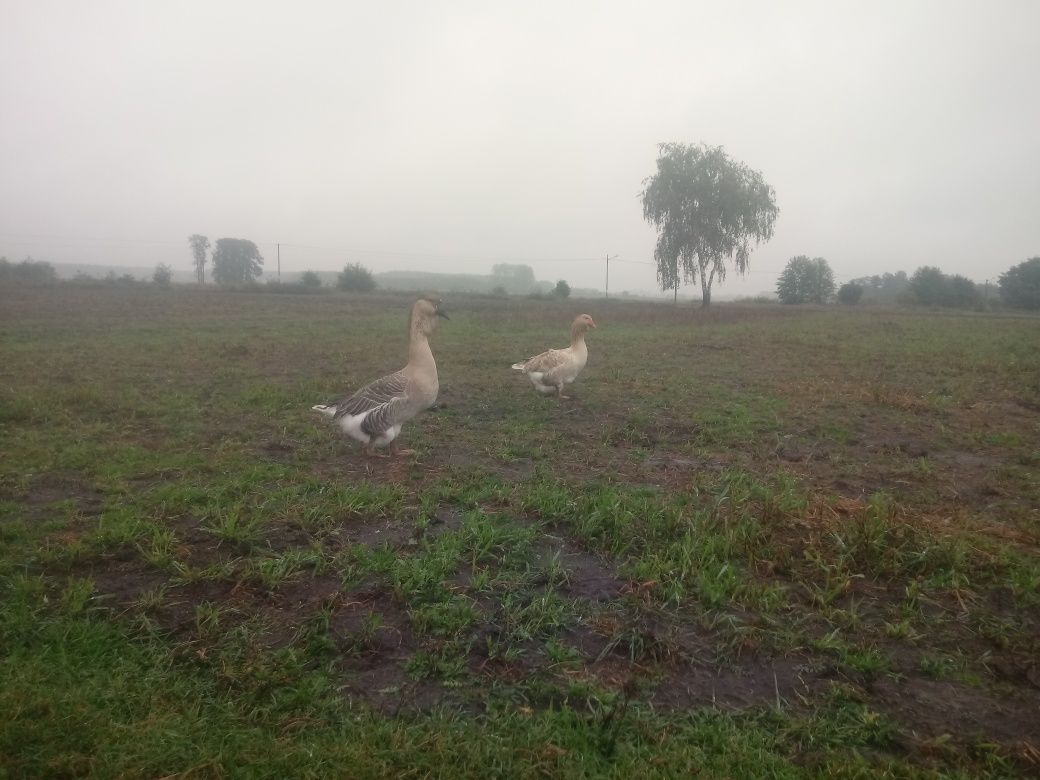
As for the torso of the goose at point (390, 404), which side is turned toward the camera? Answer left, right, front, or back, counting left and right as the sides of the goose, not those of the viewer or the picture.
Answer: right

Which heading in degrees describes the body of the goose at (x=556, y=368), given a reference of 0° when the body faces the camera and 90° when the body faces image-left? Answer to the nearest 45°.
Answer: approximately 270°

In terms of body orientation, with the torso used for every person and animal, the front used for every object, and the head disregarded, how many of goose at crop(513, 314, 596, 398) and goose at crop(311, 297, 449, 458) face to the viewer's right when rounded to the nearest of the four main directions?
2

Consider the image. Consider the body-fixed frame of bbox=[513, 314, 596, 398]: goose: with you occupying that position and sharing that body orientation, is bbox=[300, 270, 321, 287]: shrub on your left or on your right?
on your left
